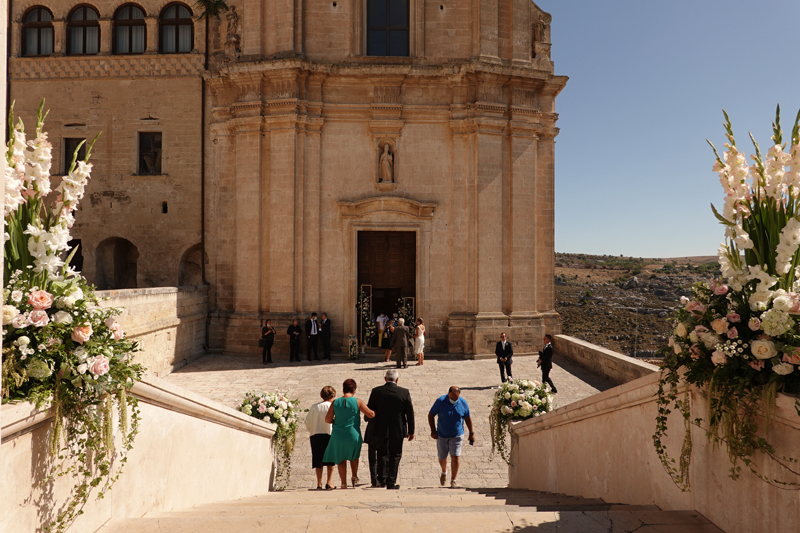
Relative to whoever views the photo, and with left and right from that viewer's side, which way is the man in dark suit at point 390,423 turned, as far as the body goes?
facing away from the viewer

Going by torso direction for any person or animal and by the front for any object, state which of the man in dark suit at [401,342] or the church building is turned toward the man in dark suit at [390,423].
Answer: the church building

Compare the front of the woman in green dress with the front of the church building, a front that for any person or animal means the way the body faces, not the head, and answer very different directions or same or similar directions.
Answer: very different directions

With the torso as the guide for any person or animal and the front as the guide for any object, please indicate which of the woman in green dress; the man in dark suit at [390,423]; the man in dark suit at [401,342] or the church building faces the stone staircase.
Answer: the church building

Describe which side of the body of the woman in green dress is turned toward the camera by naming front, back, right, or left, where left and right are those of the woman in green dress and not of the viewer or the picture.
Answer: back

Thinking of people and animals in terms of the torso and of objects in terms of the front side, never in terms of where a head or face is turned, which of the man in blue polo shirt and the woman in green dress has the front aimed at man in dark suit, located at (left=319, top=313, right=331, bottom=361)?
the woman in green dress

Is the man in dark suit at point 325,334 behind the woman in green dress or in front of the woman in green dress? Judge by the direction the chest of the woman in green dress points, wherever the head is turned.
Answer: in front

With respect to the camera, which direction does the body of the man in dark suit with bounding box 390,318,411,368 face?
away from the camera

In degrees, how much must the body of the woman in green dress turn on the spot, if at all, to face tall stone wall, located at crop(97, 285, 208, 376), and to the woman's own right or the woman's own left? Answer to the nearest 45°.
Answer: approximately 45° to the woman's own left

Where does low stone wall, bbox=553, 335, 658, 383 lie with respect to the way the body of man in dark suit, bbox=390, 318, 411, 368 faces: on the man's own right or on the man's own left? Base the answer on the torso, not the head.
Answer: on the man's own right
